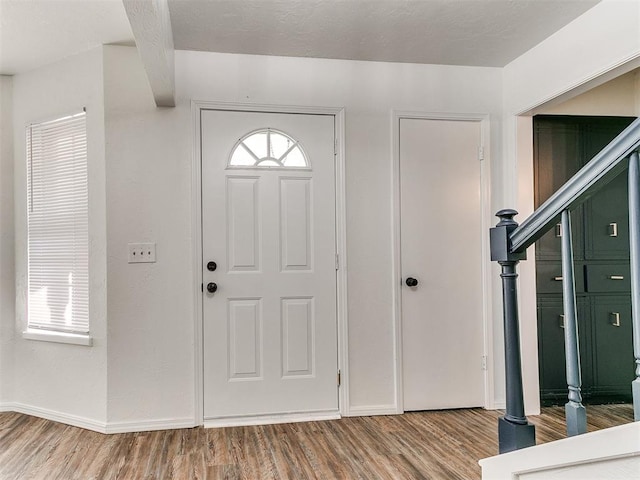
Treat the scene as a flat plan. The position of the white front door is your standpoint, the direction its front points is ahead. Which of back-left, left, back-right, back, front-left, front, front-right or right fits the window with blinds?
right

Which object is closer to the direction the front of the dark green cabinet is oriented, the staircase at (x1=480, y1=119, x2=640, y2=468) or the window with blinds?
the staircase

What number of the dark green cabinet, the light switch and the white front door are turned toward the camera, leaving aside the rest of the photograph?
3

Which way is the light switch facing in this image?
toward the camera

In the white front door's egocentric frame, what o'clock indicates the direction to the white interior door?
The white interior door is roughly at 9 o'clock from the white front door.

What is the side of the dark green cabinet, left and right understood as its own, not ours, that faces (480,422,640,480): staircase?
front

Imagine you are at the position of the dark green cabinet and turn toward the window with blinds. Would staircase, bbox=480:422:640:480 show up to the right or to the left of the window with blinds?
left

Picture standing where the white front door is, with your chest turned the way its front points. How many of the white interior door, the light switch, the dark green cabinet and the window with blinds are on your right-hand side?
2

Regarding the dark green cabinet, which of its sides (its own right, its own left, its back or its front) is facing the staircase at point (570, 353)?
front

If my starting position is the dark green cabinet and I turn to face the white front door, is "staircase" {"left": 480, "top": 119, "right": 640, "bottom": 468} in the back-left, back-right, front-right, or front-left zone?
front-left

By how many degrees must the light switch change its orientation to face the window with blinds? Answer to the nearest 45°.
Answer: approximately 135° to its right

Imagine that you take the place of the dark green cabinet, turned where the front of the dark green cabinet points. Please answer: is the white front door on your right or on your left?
on your right

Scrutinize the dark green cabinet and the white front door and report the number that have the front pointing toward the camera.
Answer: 2

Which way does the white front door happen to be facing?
toward the camera

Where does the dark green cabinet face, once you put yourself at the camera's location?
facing the viewer
